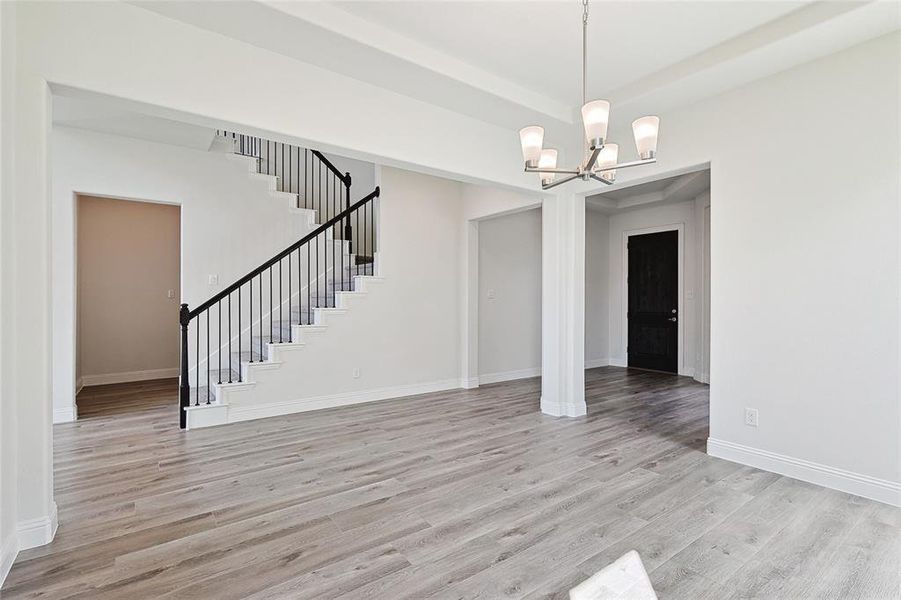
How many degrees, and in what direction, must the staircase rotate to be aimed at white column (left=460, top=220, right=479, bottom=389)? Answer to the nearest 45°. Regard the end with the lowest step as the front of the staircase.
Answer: approximately 180°

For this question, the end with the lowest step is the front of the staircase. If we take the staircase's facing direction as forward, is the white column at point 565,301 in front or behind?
behind

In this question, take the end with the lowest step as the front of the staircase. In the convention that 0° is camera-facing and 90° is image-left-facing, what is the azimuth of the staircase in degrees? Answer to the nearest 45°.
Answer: approximately 90°

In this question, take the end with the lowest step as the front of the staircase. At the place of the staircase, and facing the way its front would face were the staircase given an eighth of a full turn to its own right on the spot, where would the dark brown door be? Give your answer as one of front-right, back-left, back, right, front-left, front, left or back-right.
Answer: back-right
